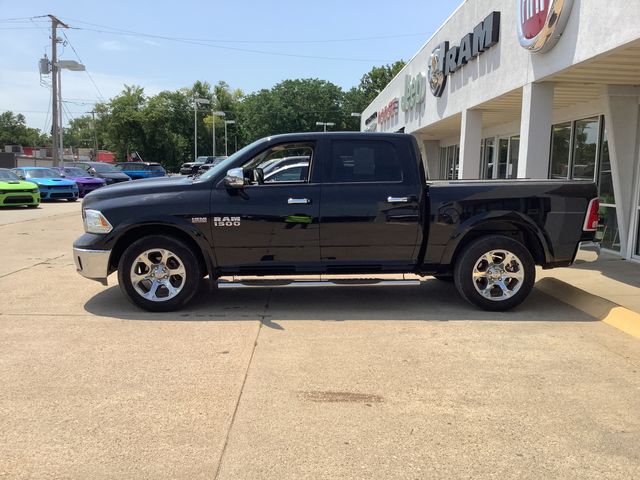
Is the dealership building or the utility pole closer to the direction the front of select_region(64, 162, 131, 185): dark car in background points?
the dealership building

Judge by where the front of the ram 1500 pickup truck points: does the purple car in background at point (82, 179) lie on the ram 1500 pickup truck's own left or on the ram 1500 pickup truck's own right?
on the ram 1500 pickup truck's own right

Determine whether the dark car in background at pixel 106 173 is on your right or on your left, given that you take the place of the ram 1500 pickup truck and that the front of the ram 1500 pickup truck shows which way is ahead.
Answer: on your right

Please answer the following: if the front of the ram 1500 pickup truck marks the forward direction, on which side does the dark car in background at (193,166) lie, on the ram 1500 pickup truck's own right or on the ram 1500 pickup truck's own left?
on the ram 1500 pickup truck's own right

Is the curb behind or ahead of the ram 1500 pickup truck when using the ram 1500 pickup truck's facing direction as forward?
behind

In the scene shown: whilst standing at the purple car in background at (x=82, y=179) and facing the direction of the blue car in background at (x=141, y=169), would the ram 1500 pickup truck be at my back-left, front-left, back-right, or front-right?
back-right

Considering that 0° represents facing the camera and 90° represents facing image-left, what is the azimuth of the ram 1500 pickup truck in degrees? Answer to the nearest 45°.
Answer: approximately 90°
